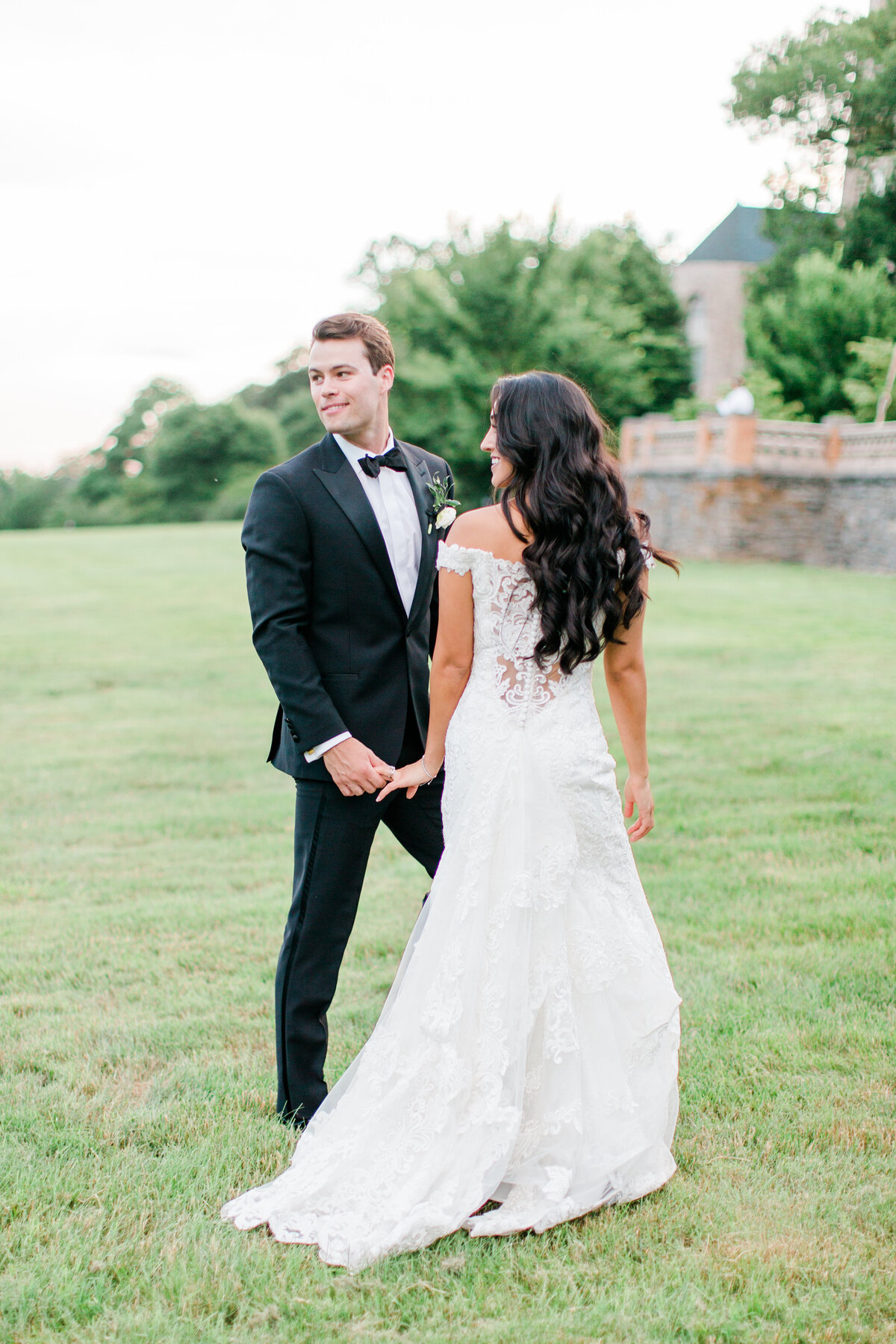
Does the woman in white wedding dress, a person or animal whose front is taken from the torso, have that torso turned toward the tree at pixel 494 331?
yes

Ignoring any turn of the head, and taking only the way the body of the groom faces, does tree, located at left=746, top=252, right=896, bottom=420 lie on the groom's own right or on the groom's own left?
on the groom's own left

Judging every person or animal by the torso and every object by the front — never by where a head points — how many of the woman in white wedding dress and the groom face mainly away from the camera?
1

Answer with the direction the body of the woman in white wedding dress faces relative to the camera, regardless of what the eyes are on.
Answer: away from the camera

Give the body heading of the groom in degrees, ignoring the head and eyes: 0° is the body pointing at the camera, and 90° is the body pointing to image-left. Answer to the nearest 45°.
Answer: approximately 315°

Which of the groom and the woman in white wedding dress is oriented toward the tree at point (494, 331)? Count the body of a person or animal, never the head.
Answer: the woman in white wedding dress

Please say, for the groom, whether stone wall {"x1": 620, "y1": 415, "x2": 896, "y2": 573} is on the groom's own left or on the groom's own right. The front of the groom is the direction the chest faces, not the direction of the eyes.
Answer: on the groom's own left

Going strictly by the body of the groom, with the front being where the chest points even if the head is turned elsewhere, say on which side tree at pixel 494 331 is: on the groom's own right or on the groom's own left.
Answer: on the groom's own left

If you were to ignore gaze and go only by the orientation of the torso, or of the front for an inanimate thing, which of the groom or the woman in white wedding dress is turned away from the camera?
the woman in white wedding dress
